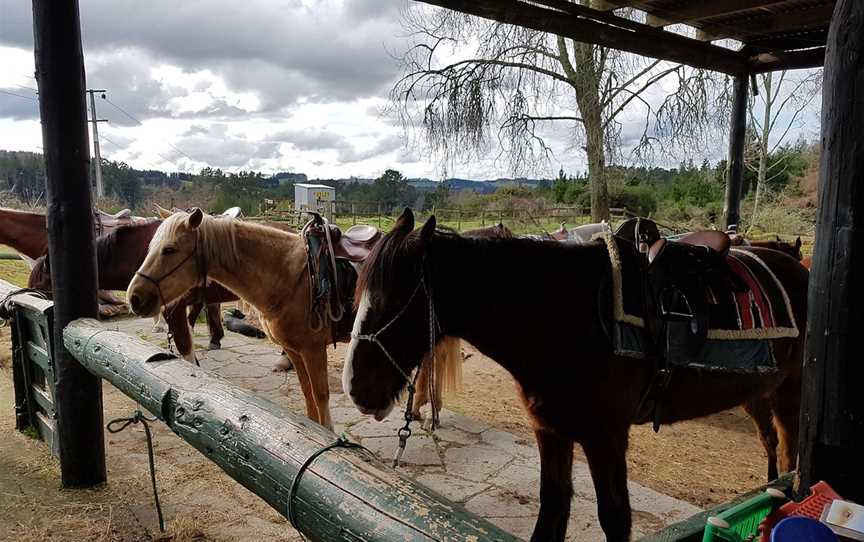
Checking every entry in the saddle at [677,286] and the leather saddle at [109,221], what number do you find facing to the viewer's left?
2

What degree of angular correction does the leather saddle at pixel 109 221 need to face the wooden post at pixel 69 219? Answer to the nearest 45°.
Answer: approximately 90° to its left

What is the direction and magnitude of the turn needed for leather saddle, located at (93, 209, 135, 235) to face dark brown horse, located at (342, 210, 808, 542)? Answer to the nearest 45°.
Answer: approximately 90° to its left

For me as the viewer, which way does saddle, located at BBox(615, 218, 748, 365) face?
facing to the left of the viewer

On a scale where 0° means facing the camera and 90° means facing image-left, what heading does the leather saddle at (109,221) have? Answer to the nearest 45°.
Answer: approximately 90°

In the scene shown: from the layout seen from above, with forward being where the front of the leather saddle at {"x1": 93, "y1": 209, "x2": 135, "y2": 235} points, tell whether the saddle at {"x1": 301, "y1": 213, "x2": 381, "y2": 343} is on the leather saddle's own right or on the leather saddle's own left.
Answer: on the leather saddle's own left

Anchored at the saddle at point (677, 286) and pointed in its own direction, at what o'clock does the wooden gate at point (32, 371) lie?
The wooden gate is roughly at 12 o'clock from the saddle.

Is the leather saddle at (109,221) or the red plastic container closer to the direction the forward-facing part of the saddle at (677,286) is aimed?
the leather saddle

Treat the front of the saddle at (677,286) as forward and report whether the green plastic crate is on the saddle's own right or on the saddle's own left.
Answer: on the saddle's own left
